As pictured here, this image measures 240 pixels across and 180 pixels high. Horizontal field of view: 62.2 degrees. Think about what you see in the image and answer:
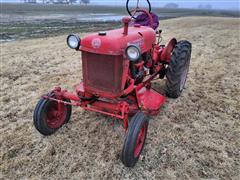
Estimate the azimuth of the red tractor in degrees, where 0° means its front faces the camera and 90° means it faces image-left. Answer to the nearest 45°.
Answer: approximately 45°
